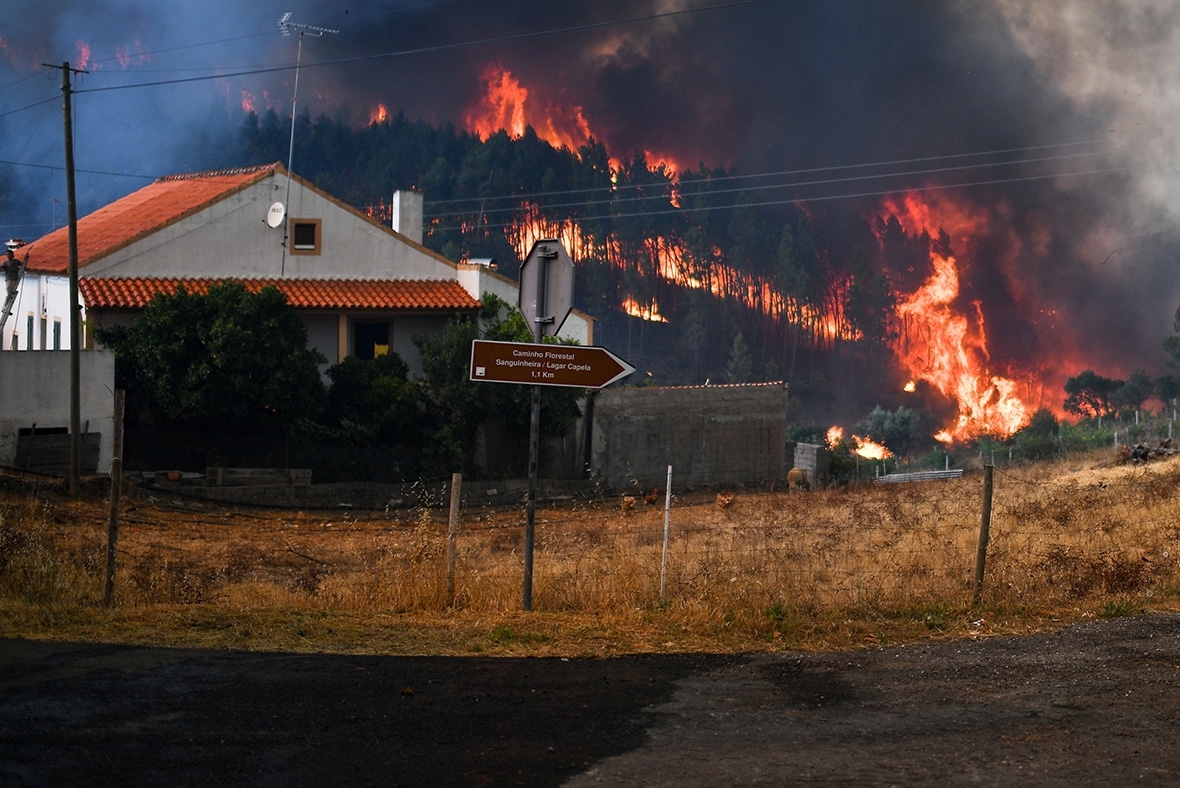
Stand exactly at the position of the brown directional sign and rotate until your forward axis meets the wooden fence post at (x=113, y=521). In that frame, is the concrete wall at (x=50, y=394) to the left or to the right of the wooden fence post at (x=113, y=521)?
right

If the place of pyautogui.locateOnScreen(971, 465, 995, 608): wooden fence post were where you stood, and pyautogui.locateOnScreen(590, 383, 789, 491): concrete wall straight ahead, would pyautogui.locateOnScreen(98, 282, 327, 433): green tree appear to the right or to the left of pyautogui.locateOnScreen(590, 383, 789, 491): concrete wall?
left

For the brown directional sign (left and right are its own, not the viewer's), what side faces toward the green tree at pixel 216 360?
back

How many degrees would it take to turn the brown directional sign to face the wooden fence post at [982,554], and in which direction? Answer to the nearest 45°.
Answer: approximately 90° to its left

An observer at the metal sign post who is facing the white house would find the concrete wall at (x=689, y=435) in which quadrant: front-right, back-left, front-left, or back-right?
front-right

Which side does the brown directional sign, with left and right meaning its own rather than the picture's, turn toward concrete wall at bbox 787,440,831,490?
back

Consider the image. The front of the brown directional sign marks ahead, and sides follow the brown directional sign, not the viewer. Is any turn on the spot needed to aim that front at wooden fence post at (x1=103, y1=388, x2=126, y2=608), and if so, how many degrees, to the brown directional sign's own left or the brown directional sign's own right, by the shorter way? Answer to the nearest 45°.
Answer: approximately 90° to the brown directional sign's own right

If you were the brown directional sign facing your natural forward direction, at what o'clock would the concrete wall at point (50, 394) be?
The concrete wall is roughly at 5 o'clock from the brown directional sign.

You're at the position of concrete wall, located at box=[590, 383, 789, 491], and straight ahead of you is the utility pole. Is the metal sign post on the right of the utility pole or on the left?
left

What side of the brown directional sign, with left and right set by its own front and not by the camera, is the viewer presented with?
front

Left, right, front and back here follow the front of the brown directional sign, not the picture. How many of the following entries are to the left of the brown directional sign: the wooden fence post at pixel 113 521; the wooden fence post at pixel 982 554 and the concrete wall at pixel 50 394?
1
